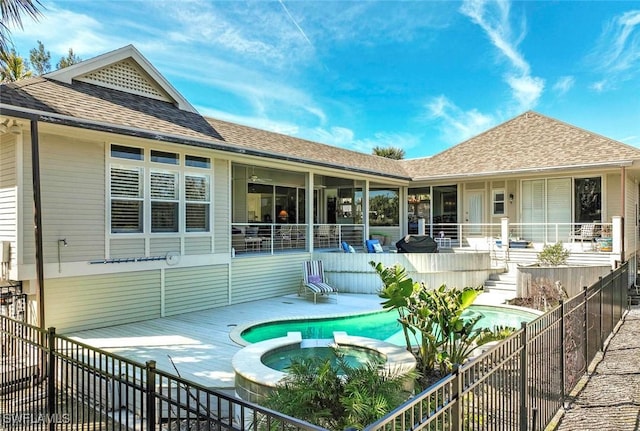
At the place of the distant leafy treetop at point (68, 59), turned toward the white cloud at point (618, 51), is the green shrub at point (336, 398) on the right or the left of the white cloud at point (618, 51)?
right

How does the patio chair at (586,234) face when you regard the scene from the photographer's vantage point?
facing the viewer and to the left of the viewer

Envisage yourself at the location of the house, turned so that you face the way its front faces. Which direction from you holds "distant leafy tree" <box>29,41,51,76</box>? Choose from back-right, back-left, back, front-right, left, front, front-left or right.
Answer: back

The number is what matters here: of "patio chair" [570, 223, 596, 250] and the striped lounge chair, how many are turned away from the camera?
0

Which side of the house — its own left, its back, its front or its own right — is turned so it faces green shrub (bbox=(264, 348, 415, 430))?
front

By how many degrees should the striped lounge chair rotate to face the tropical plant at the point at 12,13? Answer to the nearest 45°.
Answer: approximately 90° to its right

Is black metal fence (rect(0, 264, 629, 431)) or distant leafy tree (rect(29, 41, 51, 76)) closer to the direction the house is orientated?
the black metal fence

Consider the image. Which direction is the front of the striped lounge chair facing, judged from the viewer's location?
facing the viewer and to the right of the viewer

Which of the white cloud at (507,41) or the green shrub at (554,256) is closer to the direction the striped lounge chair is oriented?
the green shrub
